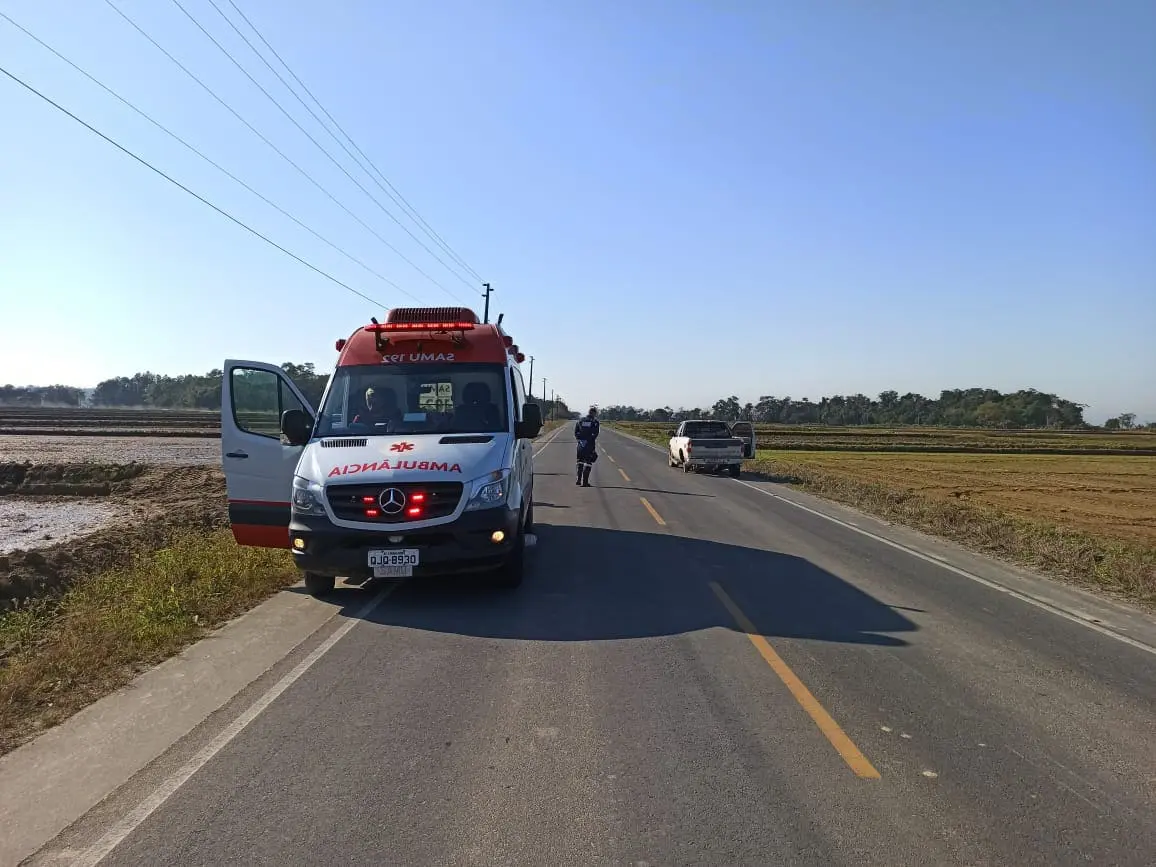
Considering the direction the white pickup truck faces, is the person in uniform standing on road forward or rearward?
rearward

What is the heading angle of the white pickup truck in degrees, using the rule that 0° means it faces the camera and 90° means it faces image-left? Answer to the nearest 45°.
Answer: approximately 180°

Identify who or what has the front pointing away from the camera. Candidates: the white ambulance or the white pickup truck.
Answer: the white pickup truck

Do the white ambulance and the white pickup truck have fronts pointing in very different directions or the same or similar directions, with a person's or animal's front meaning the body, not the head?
very different directions

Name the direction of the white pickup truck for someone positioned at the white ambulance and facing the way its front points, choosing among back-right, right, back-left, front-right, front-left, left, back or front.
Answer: back-left

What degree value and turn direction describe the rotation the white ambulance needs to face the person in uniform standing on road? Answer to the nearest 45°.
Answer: approximately 135° to its left

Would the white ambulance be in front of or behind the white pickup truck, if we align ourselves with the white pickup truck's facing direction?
behind

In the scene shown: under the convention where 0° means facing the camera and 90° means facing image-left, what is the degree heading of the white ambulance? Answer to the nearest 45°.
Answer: approximately 0°

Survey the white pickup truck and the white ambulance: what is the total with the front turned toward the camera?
1
